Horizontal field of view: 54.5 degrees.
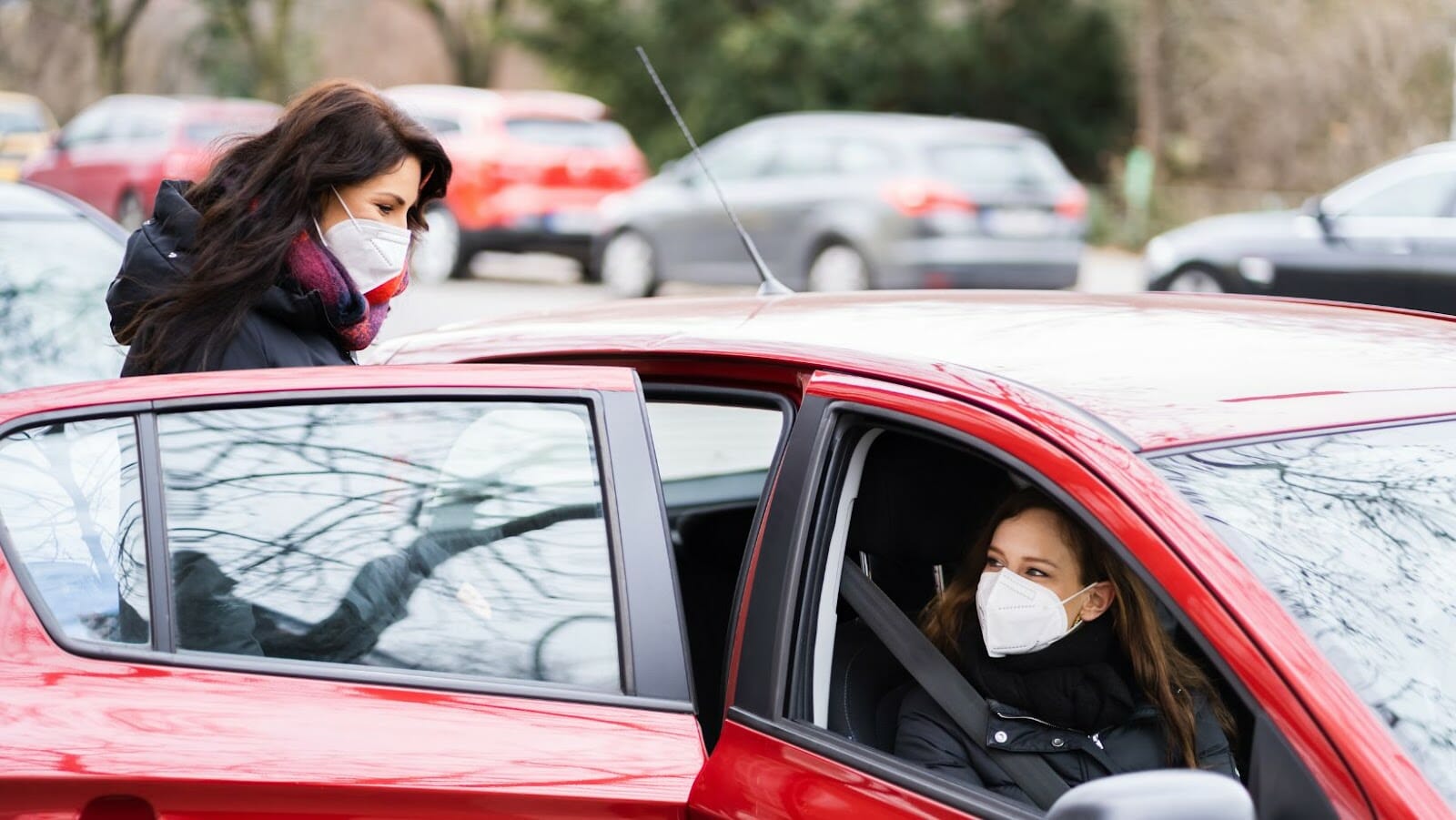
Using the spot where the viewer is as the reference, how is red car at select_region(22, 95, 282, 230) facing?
facing away from the viewer and to the left of the viewer

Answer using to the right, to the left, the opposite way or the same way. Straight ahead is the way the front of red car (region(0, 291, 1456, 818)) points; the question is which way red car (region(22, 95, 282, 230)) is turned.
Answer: the opposite way

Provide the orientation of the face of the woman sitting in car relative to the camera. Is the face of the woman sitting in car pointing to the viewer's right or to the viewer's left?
to the viewer's left

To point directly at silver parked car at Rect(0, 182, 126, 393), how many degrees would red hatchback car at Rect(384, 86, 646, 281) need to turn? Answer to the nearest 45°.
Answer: approximately 135° to its left

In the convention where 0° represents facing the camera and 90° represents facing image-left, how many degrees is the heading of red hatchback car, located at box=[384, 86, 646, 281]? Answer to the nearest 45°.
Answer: approximately 135°

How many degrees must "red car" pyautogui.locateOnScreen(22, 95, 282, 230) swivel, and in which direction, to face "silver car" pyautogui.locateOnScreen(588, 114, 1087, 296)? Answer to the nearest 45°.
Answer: approximately 180°

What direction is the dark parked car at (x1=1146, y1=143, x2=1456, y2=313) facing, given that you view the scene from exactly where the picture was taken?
facing to the left of the viewer

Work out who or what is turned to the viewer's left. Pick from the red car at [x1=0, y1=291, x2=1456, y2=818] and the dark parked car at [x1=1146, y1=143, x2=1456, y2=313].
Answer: the dark parked car

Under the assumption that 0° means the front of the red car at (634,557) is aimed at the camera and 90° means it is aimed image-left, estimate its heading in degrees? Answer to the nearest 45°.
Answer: approximately 315°
